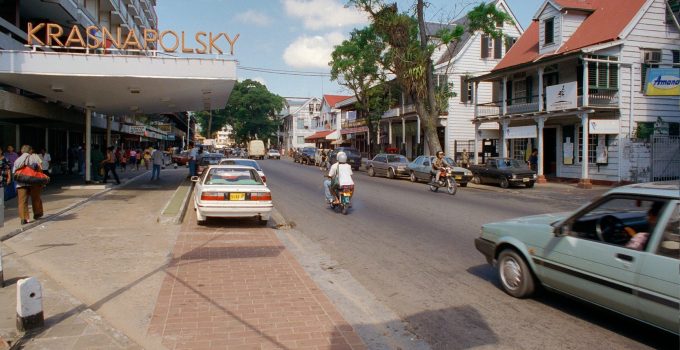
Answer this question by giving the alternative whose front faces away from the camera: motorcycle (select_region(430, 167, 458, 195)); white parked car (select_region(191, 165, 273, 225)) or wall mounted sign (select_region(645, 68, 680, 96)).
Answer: the white parked car

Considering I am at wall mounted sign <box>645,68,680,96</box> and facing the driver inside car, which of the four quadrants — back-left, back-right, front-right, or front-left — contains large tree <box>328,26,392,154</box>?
back-right

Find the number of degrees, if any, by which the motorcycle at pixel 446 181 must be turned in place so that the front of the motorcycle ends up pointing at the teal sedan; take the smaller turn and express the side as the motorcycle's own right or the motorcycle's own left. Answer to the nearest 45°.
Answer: approximately 45° to the motorcycle's own right

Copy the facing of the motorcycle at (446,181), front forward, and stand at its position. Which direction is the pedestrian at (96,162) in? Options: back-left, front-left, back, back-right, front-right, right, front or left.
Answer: back-right

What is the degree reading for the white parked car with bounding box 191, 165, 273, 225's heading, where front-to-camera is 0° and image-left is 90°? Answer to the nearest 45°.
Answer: approximately 180°

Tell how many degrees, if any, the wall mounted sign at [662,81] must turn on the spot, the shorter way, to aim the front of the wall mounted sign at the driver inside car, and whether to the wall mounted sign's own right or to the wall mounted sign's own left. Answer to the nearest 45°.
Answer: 0° — it already faces them

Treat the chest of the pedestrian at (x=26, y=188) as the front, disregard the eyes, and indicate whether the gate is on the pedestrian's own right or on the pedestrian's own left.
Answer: on the pedestrian's own right
